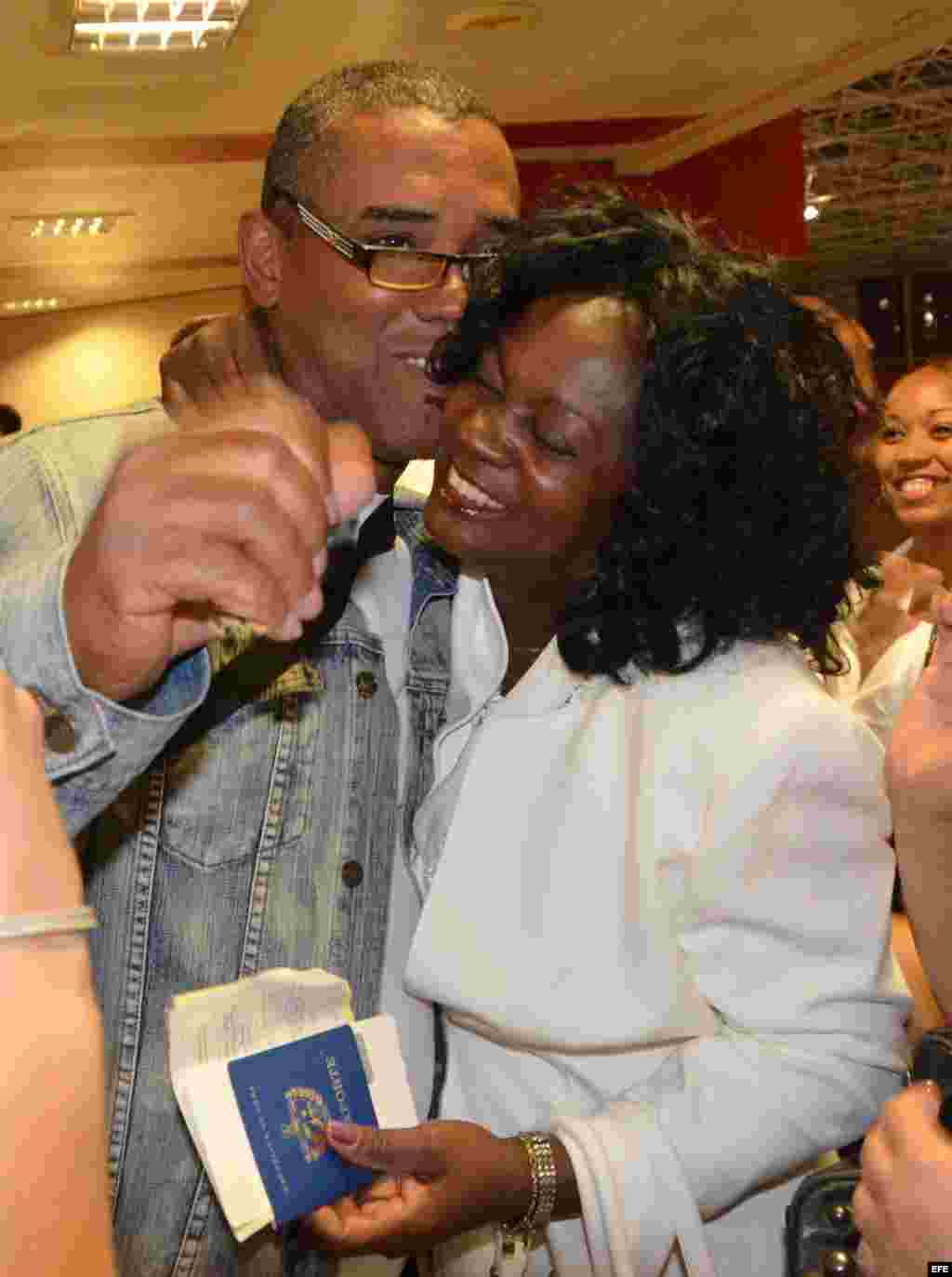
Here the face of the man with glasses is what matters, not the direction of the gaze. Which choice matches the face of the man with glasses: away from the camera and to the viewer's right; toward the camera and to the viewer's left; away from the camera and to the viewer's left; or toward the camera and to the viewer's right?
toward the camera and to the viewer's right

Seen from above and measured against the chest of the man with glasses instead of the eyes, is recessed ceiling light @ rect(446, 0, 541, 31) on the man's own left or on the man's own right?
on the man's own left

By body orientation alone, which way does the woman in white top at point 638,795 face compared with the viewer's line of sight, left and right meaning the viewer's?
facing the viewer and to the left of the viewer

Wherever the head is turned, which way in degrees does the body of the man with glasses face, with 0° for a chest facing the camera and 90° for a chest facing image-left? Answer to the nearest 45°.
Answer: approximately 315°

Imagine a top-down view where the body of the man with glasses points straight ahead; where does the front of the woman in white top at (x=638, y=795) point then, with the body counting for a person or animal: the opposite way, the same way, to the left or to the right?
to the right

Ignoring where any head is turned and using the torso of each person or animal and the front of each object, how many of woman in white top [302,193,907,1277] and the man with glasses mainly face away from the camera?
0

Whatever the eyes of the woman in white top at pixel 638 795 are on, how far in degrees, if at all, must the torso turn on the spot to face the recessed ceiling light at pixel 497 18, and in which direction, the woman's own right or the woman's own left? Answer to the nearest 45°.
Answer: approximately 135° to the woman's own right

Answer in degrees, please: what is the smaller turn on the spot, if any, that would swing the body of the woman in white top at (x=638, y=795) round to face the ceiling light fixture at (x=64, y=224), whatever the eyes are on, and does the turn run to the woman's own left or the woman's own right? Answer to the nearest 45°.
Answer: approximately 135° to the woman's own right

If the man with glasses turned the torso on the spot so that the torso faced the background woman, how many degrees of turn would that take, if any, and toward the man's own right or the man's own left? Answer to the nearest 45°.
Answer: approximately 90° to the man's own left

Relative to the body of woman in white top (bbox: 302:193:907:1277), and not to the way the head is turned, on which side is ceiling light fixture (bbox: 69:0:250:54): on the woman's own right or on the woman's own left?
on the woman's own right
